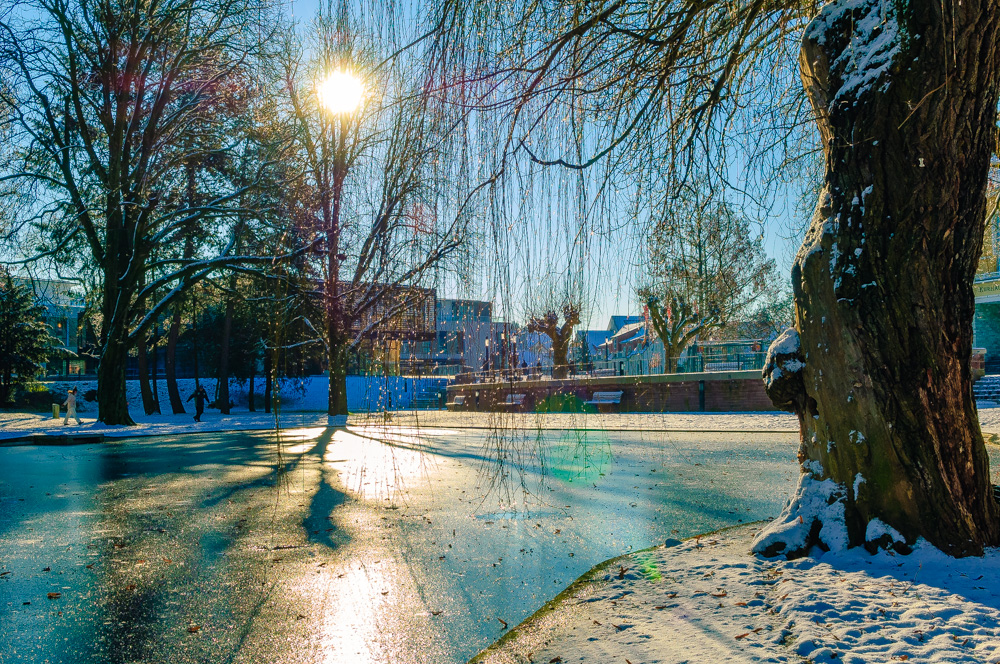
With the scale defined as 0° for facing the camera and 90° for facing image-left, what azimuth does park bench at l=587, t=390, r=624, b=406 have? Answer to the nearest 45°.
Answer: approximately 0°

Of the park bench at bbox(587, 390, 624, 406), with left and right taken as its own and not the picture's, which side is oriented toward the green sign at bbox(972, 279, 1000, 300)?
left

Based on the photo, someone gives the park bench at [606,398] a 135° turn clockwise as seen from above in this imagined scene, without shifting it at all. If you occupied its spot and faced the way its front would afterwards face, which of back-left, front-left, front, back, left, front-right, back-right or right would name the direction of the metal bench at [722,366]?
back-right

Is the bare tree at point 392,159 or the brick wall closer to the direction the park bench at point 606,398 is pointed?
the bare tree

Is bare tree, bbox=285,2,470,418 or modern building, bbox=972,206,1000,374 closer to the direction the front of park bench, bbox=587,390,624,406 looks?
the bare tree

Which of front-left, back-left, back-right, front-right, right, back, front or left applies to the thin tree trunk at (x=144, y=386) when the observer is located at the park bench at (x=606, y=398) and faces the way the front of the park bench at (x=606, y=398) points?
right

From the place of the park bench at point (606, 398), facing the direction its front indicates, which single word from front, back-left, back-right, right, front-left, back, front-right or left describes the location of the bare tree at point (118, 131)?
front-right

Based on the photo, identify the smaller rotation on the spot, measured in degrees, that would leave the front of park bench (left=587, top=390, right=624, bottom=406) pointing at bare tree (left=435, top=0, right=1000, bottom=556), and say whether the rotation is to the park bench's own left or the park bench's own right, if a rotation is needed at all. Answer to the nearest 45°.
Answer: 0° — it already faces it

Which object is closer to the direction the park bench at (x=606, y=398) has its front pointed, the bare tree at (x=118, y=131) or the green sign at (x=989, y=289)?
the bare tree
